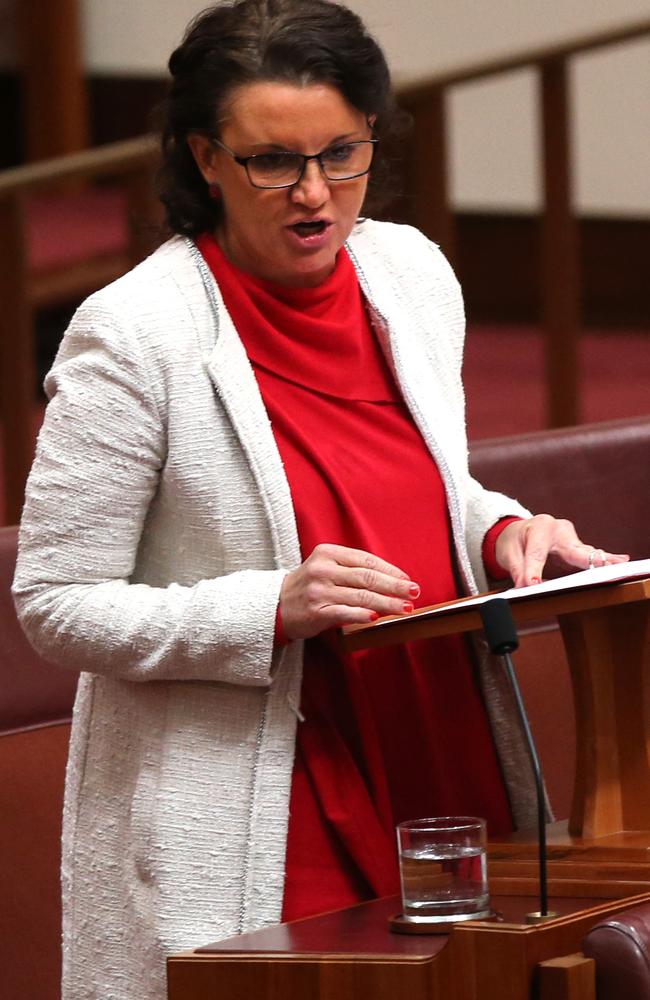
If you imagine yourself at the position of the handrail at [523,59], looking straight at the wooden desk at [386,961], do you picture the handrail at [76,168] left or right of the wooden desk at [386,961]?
right

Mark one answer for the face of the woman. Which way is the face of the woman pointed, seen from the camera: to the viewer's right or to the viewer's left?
to the viewer's right

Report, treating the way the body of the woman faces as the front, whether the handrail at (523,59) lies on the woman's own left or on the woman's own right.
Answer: on the woman's own left

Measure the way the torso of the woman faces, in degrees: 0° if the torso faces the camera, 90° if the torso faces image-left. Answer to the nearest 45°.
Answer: approximately 315°
